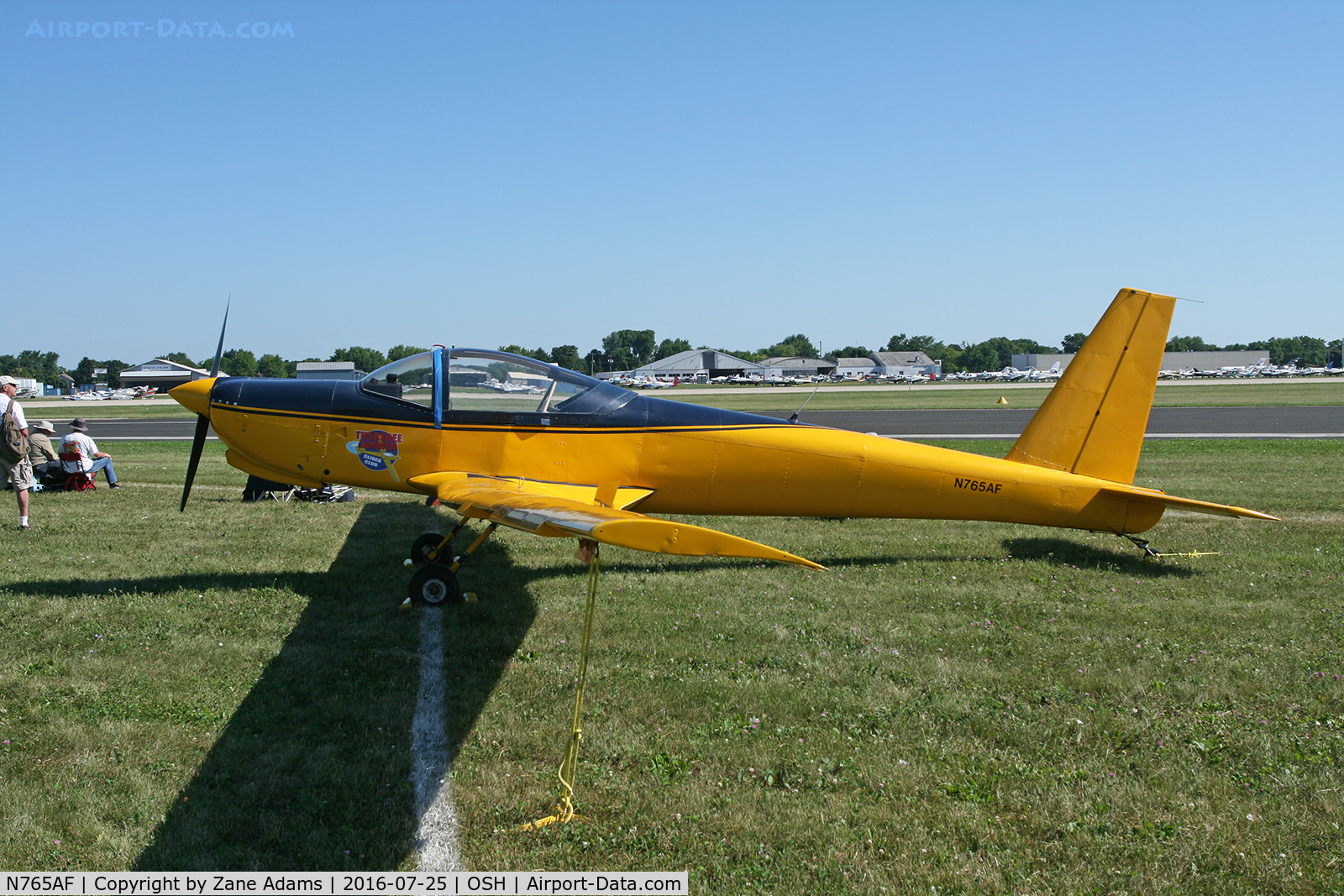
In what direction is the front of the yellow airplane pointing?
to the viewer's left

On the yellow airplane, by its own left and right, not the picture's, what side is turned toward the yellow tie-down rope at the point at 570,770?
left

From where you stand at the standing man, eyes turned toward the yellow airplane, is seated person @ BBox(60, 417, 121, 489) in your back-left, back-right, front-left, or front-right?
back-left

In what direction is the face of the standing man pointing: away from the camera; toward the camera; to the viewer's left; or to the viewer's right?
to the viewer's right

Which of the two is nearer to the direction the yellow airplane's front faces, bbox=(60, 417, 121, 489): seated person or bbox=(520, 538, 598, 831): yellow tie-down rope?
the seated person

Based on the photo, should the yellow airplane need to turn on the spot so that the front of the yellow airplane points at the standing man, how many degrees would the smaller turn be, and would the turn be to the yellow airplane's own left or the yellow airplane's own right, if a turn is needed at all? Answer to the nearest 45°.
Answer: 0° — it already faces them

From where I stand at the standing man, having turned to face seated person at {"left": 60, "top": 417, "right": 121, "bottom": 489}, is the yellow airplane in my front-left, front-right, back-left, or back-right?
back-right

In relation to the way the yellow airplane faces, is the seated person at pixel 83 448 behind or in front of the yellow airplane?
in front
